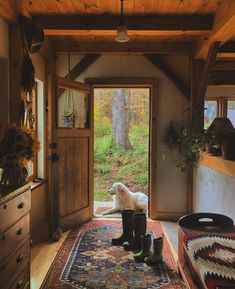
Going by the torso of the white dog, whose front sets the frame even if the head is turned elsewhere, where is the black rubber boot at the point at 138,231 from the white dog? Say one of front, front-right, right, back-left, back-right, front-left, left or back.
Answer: left

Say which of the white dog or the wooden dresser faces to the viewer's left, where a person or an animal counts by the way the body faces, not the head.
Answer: the white dog

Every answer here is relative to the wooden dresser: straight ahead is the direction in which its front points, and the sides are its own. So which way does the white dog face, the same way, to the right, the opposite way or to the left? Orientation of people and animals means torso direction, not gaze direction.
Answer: the opposite way

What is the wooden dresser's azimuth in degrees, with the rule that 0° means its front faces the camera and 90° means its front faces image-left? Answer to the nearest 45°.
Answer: approximately 315°

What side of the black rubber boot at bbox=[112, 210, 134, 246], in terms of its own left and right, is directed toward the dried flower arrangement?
front

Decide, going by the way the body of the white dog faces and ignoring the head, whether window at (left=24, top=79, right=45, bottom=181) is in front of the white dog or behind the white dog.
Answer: in front

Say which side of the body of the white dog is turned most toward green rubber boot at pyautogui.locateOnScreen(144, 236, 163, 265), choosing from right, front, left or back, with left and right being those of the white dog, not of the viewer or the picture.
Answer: left

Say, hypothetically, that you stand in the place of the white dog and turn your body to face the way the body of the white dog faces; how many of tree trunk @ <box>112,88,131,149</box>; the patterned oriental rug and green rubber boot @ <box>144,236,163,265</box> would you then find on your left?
2

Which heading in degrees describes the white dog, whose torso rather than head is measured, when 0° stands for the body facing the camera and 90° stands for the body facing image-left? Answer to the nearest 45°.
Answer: approximately 90°

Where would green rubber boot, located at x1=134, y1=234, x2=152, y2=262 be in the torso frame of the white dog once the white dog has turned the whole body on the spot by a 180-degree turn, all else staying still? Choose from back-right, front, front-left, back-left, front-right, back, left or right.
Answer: right

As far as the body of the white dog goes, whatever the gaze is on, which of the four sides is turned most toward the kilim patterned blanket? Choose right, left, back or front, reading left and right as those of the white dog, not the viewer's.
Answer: left

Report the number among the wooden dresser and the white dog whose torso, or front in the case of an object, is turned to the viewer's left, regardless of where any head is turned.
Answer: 1

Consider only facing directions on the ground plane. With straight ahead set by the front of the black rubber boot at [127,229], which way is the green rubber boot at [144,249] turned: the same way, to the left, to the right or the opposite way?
the same way
